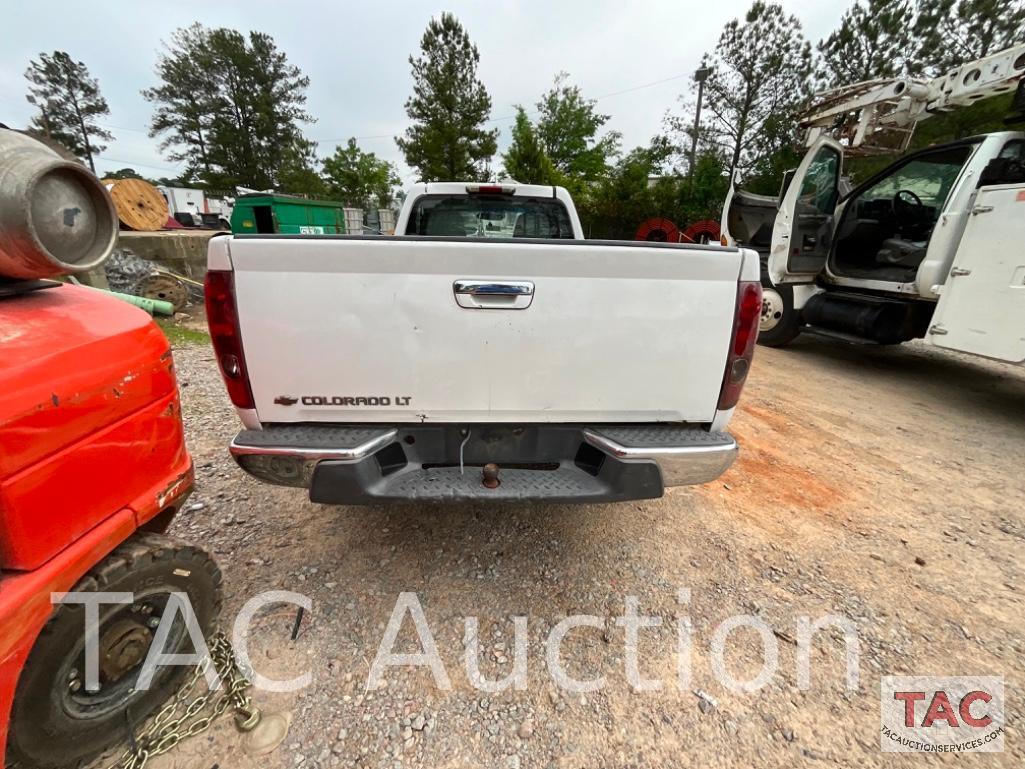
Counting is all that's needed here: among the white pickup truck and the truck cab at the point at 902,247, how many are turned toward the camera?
0

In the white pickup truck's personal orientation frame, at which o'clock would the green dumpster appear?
The green dumpster is roughly at 11 o'clock from the white pickup truck.

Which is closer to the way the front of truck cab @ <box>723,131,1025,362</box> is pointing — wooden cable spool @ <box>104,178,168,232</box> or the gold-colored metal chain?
the wooden cable spool

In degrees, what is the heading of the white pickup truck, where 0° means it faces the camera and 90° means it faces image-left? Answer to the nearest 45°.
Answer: approximately 180°

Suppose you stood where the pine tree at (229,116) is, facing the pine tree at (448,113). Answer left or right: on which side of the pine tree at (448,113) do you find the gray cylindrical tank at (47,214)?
right

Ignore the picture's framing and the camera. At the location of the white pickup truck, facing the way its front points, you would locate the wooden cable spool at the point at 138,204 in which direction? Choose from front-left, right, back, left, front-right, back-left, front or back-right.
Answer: front-left

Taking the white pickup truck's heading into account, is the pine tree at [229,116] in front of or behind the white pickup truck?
in front

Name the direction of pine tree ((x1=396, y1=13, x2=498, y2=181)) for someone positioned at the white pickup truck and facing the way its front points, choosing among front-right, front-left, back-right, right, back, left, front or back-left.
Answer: front

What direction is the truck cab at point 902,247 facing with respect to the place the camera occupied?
facing away from the viewer and to the left of the viewer
